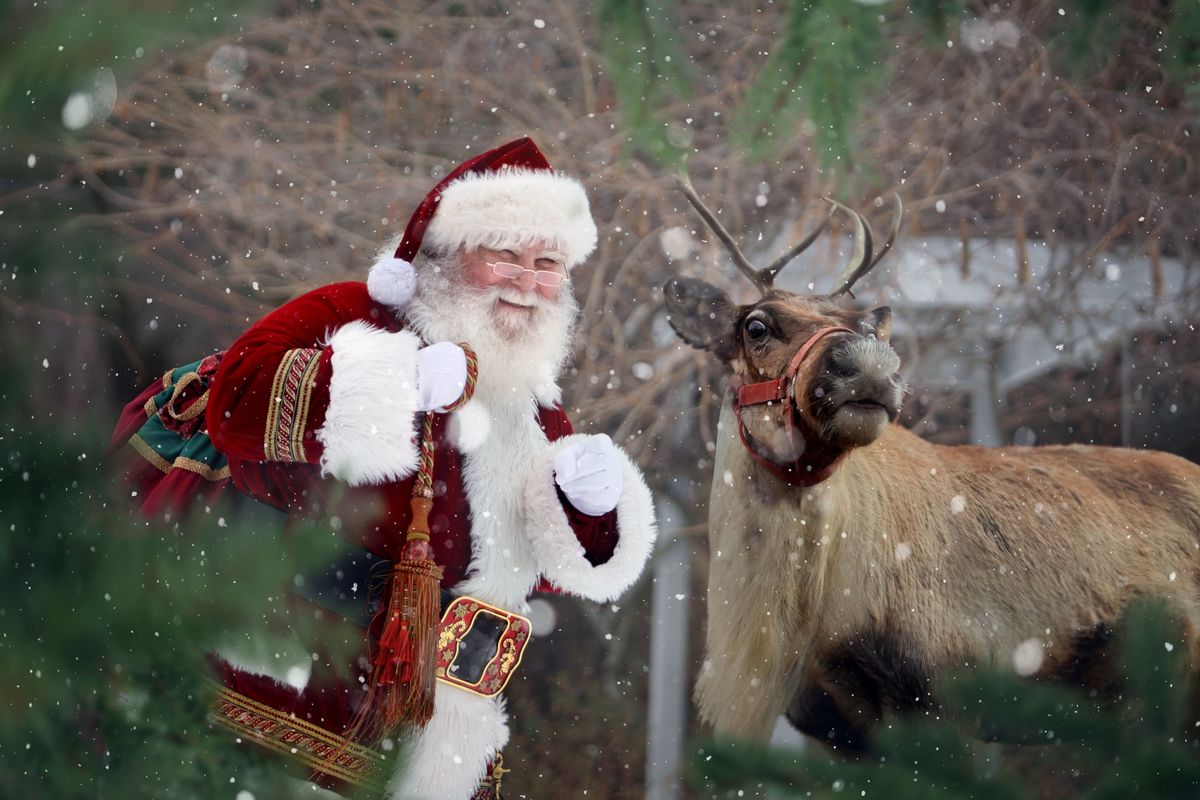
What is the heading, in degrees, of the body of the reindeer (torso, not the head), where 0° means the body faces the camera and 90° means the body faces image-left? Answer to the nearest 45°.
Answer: approximately 45°
